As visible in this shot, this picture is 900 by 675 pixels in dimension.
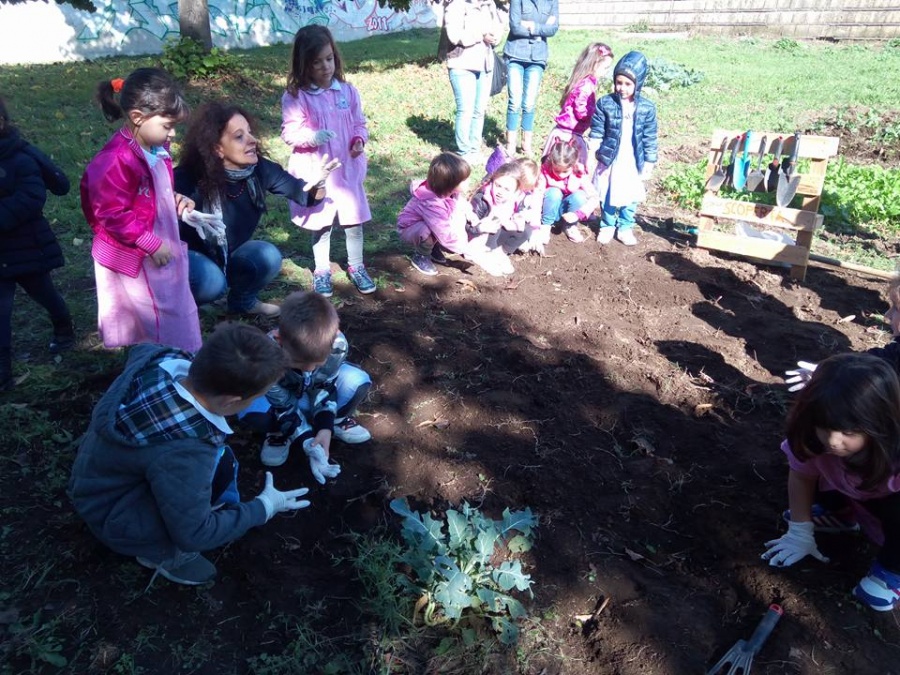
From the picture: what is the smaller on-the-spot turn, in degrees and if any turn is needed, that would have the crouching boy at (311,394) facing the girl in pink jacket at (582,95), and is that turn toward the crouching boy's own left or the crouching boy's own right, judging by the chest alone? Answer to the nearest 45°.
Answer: approximately 90° to the crouching boy's own left

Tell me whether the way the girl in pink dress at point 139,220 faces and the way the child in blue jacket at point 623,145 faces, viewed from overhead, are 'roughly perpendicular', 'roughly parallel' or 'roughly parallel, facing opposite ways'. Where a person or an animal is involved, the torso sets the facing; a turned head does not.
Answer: roughly perpendicular

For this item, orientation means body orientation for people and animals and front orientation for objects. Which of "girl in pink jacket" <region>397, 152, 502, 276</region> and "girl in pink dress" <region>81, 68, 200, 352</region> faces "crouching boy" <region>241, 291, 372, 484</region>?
the girl in pink dress

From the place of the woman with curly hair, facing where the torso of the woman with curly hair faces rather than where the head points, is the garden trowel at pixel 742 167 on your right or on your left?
on your left

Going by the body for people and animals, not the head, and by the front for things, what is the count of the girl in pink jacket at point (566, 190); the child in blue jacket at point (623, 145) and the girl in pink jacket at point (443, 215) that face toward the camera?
2

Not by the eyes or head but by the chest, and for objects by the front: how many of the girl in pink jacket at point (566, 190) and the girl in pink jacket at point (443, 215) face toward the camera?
1

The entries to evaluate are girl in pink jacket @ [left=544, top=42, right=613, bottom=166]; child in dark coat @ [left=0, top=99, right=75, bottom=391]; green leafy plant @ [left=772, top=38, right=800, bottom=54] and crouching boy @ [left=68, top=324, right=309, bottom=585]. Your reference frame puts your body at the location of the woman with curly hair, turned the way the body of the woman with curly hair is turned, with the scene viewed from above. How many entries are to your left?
2

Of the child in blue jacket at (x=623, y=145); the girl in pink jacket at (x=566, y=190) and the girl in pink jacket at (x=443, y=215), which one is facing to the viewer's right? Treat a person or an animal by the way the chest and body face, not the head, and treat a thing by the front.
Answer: the girl in pink jacket at (x=443, y=215)

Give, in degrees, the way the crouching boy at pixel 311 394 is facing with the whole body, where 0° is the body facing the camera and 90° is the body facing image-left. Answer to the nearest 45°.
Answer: approximately 315°

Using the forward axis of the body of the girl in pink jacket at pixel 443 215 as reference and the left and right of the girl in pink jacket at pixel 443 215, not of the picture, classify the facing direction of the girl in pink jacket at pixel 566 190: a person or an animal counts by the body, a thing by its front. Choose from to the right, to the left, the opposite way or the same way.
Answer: to the right

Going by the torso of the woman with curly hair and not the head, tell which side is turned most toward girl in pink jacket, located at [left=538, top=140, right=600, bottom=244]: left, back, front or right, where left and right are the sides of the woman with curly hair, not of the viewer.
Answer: left

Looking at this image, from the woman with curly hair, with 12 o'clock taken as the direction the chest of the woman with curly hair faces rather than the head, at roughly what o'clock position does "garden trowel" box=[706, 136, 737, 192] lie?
The garden trowel is roughly at 10 o'clock from the woman with curly hair.

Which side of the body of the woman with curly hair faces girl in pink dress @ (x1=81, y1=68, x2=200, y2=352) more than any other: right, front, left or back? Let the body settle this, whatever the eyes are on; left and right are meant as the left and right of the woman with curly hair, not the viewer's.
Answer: right
